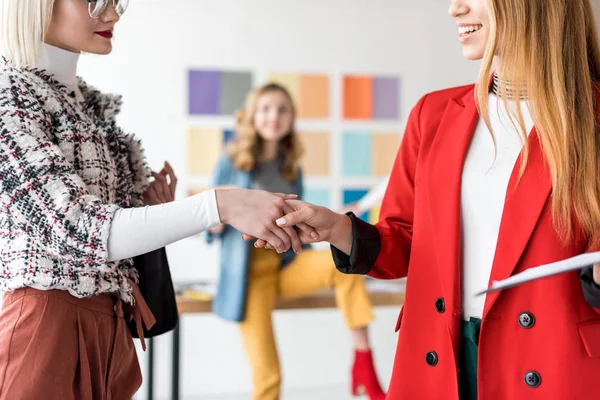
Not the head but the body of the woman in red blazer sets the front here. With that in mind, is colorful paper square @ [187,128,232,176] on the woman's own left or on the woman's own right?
on the woman's own right

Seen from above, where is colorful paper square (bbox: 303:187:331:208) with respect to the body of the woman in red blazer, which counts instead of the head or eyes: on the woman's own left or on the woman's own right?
on the woman's own right

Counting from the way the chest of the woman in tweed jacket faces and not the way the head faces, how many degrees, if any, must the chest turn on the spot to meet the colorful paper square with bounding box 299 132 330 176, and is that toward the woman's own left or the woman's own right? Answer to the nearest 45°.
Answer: approximately 135° to the woman's own left

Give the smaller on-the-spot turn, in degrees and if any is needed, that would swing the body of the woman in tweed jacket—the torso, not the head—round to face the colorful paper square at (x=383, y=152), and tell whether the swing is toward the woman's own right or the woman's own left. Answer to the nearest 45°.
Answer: approximately 90° to the woman's own left

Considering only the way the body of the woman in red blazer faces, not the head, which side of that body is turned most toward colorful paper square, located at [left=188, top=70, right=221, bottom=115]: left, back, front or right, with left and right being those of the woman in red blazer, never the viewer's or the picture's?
right

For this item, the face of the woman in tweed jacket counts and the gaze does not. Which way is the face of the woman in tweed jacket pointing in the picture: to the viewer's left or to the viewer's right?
to the viewer's right

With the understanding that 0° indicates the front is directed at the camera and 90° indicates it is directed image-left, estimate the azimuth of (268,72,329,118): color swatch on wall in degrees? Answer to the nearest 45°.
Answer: approximately 0°

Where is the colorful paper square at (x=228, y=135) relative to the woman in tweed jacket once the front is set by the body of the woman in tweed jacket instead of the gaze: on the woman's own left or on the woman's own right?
on the woman's own left

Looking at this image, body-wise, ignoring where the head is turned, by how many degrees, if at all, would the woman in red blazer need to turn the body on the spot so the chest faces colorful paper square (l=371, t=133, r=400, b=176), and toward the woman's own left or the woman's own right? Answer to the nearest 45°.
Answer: approximately 135° to the woman's own right
